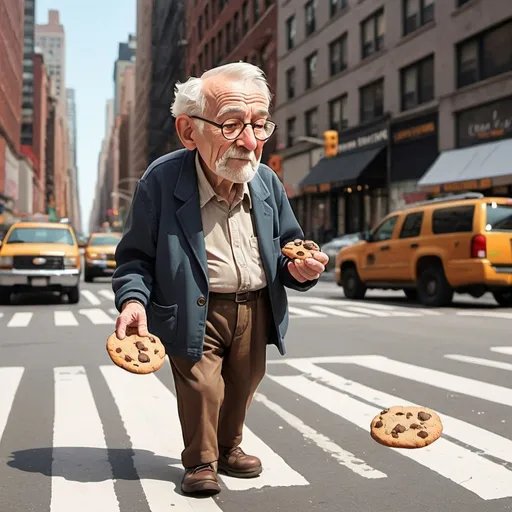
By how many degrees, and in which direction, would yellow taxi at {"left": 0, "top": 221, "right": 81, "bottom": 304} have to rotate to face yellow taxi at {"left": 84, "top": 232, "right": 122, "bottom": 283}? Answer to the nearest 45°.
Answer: approximately 180°

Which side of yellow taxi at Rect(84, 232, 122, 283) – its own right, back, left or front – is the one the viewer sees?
front

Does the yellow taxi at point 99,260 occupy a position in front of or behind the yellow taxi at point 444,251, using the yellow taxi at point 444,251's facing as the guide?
in front

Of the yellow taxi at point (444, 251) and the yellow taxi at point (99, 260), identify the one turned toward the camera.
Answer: the yellow taxi at point (99, 260)

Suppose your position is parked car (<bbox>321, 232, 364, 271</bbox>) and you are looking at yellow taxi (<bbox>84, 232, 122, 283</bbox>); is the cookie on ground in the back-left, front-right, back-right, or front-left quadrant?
front-left

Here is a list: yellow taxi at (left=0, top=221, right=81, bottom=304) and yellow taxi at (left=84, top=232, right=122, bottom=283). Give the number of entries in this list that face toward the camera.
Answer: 2

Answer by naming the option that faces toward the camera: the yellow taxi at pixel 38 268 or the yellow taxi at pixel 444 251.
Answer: the yellow taxi at pixel 38 268

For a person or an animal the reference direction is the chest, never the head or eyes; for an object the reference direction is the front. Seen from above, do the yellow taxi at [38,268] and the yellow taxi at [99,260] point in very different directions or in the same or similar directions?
same or similar directions

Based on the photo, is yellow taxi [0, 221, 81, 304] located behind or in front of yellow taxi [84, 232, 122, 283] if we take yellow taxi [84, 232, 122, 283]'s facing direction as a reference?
in front

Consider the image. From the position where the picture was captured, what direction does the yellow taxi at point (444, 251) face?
facing away from the viewer and to the left of the viewer

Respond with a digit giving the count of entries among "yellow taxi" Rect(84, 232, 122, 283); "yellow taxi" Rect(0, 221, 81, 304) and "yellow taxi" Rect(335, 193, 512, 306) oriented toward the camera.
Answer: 2

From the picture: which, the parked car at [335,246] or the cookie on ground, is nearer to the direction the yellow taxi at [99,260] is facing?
the cookie on ground

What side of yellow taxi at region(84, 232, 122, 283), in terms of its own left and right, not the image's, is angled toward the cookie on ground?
front
